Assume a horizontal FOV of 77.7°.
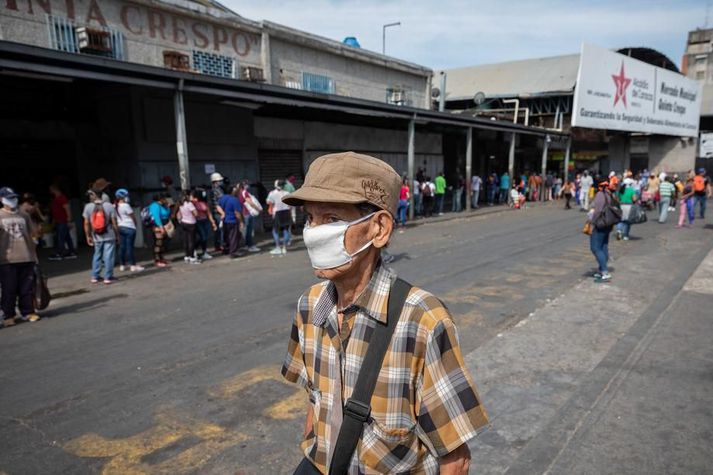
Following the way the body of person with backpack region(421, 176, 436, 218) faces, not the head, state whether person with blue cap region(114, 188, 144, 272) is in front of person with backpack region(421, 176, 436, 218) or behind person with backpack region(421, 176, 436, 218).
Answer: behind

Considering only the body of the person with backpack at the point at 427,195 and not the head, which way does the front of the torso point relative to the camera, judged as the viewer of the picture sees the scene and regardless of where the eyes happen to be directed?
away from the camera

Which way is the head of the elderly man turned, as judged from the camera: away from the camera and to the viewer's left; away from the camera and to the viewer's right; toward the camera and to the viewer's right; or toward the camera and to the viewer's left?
toward the camera and to the viewer's left

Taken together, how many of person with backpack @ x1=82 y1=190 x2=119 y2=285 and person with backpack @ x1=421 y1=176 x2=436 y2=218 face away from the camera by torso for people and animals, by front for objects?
2

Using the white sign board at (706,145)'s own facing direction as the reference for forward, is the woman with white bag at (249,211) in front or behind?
in front

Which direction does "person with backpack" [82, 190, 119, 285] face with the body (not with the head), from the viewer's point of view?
away from the camera

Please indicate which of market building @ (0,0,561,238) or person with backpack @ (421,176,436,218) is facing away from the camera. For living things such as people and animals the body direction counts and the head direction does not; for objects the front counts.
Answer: the person with backpack

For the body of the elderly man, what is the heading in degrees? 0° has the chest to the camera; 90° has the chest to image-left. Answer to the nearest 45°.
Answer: approximately 45°

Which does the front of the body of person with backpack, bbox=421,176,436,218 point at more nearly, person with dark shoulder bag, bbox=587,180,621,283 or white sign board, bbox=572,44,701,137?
the white sign board
